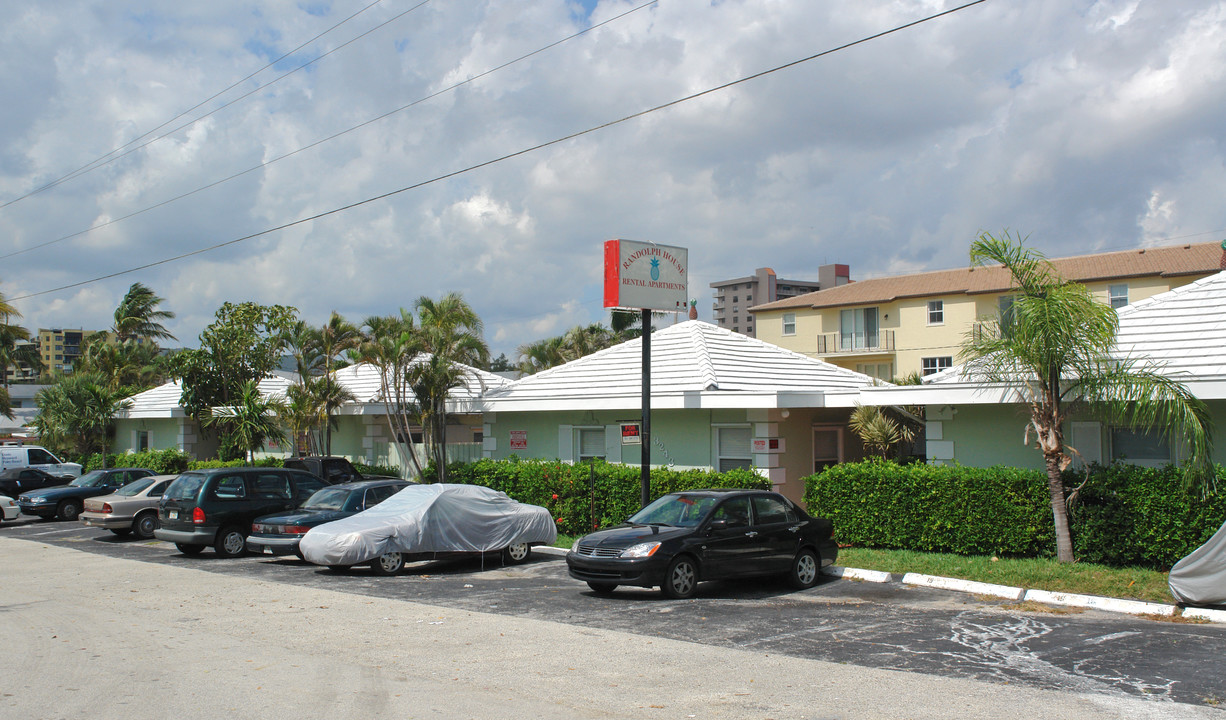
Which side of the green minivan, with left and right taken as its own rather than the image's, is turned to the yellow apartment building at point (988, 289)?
front

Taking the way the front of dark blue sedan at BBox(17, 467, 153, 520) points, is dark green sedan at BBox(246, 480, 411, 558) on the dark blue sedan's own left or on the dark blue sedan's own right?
on the dark blue sedan's own left

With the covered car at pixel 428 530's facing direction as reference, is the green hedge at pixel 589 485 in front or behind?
behind

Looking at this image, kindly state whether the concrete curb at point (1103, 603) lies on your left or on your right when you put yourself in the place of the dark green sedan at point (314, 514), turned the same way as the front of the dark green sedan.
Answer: on your right

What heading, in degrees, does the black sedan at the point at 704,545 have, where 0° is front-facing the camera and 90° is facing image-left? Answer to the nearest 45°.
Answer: approximately 45°

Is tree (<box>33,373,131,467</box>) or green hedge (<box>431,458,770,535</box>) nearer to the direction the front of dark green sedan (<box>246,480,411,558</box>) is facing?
the green hedge

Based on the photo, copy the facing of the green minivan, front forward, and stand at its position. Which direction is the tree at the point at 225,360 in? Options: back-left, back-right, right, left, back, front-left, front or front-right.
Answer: front-left

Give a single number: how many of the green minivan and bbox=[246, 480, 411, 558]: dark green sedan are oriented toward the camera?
0

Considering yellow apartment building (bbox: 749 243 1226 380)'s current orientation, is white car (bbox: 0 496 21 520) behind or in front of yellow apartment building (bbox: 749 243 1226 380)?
in front

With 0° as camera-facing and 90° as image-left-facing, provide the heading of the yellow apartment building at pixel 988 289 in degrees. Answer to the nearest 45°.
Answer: approximately 45°

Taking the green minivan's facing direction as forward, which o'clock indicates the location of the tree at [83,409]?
The tree is roughly at 10 o'clock from the green minivan.

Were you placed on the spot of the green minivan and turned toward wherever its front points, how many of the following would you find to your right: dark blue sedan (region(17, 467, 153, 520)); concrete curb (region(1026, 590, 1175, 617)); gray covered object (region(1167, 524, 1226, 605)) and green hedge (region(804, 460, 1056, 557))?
3

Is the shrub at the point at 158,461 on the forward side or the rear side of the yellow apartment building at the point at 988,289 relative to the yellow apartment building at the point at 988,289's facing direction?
on the forward side
